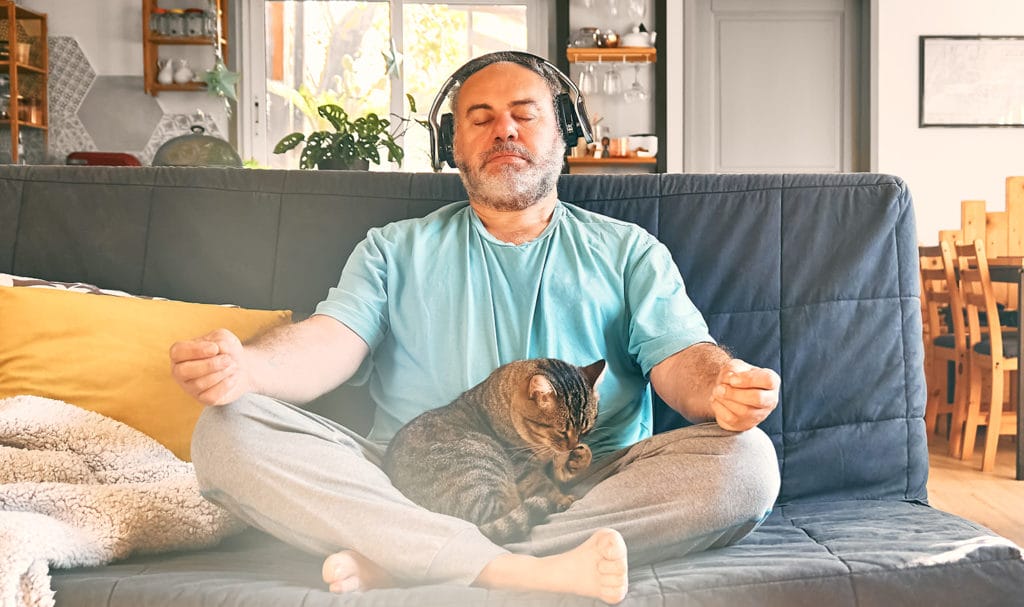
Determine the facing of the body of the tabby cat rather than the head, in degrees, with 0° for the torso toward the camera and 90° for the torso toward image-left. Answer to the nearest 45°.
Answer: approximately 315°

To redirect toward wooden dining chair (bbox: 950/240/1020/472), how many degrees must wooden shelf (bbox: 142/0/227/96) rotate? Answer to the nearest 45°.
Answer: approximately 45° to its left

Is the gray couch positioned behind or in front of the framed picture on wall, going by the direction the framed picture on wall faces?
in front

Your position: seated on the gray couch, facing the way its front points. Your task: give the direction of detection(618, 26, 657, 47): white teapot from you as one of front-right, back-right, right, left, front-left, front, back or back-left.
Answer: back

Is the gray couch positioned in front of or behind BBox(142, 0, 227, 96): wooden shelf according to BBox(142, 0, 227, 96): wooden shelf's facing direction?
in front

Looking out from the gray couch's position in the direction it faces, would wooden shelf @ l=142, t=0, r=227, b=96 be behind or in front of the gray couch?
behind
